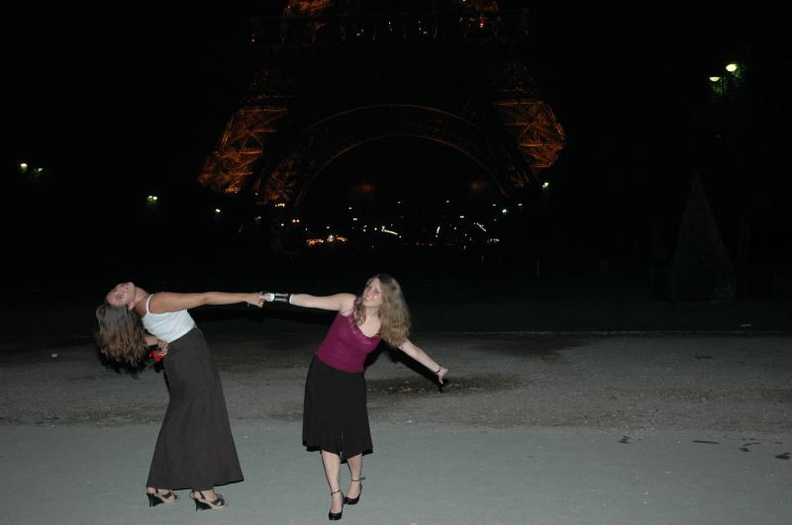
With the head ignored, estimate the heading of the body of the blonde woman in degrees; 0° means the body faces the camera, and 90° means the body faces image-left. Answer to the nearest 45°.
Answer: approximately 0°
